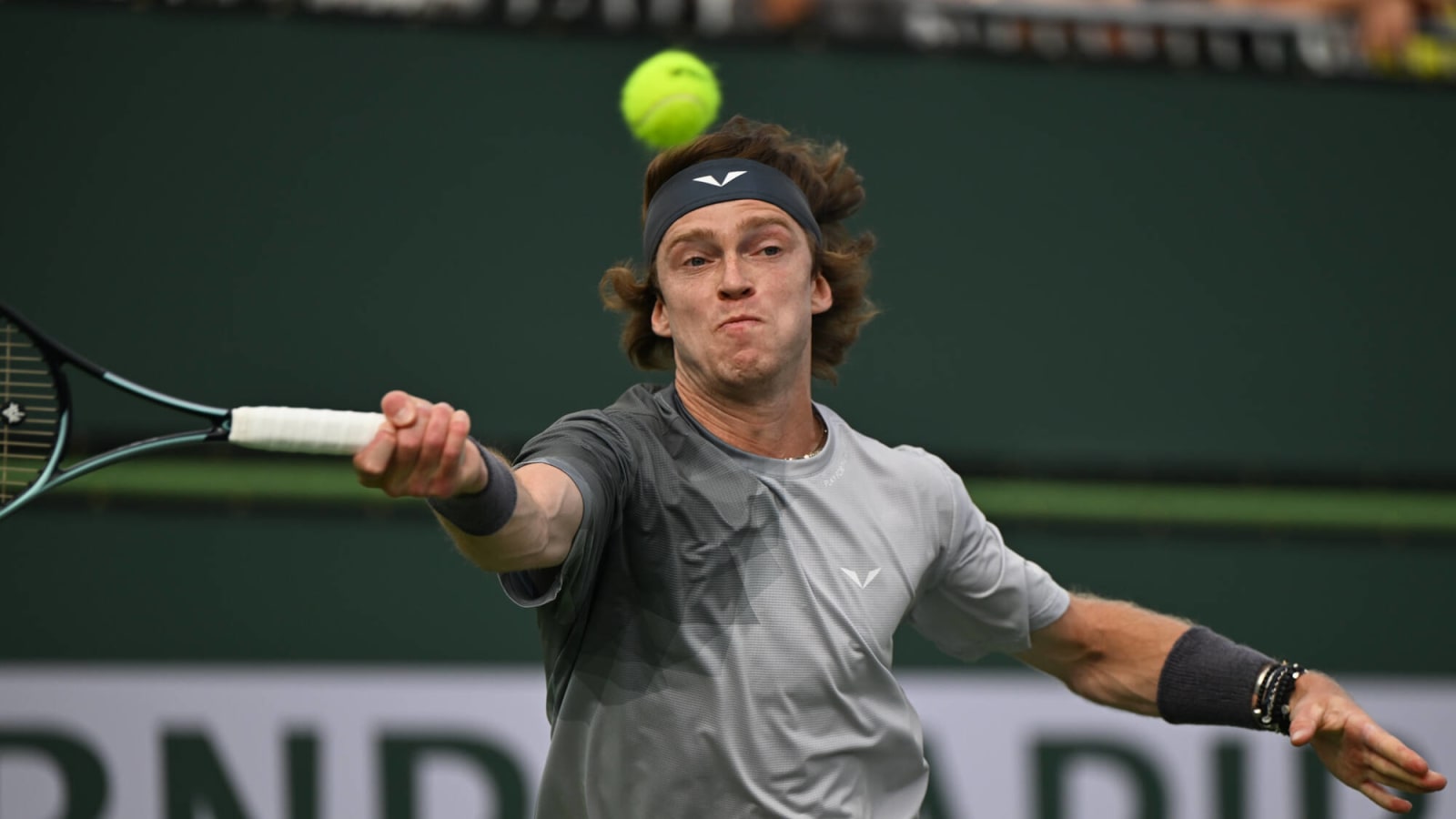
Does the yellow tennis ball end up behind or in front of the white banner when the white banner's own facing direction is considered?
in front

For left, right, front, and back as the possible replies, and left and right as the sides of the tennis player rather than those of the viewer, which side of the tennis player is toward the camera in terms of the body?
front

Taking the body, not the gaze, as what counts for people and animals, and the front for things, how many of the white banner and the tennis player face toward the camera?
2

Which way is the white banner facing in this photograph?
toward the camera
